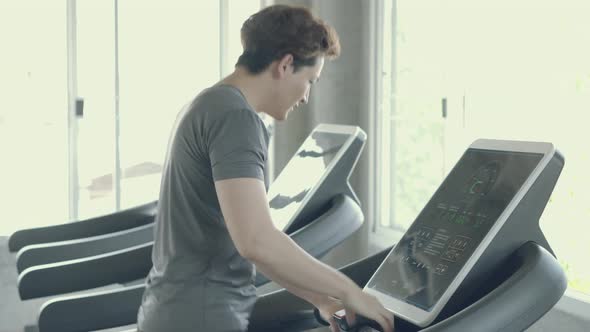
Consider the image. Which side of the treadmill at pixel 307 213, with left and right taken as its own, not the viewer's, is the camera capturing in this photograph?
right

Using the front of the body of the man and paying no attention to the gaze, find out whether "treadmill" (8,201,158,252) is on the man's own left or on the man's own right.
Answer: on the man's own left

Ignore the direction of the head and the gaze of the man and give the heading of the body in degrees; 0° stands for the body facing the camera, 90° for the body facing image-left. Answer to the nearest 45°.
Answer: approximately 225°

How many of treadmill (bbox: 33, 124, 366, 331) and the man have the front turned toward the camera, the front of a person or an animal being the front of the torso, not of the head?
0

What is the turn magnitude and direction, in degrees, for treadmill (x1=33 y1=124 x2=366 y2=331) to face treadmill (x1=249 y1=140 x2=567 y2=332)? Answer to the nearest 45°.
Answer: approximately 90° to its right

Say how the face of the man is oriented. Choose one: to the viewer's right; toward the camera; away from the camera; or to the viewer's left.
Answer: to the viewer's right
